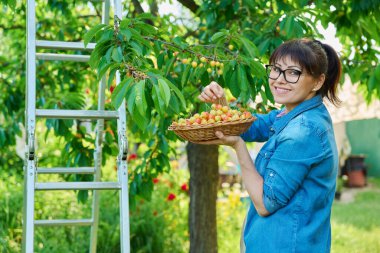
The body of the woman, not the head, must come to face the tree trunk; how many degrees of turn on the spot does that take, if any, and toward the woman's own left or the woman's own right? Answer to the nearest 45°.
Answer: approximately 90° to the woman's own right

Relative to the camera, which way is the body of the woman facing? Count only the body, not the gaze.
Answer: to the viewer's left

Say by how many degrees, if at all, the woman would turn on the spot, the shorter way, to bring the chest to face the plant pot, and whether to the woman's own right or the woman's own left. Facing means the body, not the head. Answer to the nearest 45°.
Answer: approximately 90° to the woman's own right

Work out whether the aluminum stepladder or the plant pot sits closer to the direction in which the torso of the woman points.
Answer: the aluminum stepladder
